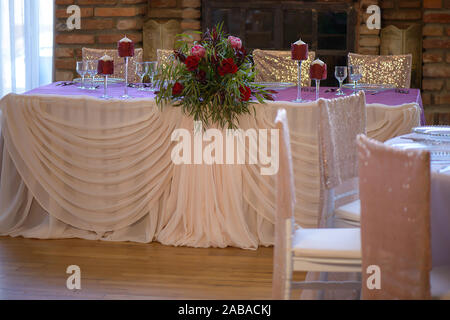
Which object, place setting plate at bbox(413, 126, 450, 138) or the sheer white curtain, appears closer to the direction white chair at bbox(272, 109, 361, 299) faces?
the place setting plate

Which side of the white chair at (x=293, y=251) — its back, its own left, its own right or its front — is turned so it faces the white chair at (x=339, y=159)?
left

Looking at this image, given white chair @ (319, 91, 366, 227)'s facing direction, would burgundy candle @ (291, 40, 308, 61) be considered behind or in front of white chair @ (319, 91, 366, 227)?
behind

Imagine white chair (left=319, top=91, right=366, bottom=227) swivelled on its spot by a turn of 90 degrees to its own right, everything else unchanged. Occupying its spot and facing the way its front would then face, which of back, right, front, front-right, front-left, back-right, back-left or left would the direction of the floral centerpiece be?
right

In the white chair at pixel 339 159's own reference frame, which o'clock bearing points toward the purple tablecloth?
The purple tablecloth is roughly at 7 o'clock from the white chair.

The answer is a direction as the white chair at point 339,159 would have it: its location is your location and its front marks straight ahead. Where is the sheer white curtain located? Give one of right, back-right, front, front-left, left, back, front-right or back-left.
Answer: back

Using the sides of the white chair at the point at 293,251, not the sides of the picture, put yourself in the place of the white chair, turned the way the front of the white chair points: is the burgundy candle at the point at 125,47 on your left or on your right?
on your left

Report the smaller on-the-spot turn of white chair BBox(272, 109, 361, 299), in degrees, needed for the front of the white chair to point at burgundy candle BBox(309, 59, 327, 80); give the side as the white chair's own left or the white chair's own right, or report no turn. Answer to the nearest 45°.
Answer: approximately 90° to the white chair's own left

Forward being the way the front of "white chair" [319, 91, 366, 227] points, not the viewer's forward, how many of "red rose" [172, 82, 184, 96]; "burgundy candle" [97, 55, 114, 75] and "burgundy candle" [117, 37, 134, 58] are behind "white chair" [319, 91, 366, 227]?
3

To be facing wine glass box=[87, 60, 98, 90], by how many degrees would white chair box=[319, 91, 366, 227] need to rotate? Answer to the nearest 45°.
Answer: approximately 180°

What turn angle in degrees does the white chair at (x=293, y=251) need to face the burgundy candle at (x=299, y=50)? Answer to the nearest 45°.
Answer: approximately 90° to its left

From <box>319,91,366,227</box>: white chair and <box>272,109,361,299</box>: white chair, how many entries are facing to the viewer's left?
0

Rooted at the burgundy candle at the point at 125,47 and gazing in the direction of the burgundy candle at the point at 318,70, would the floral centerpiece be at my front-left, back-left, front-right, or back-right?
front-right

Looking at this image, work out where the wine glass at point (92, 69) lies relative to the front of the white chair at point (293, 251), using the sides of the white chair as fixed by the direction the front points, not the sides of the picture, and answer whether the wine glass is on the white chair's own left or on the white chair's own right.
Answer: on the white chair's own left

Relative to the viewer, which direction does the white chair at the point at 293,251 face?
to the viewer's right
